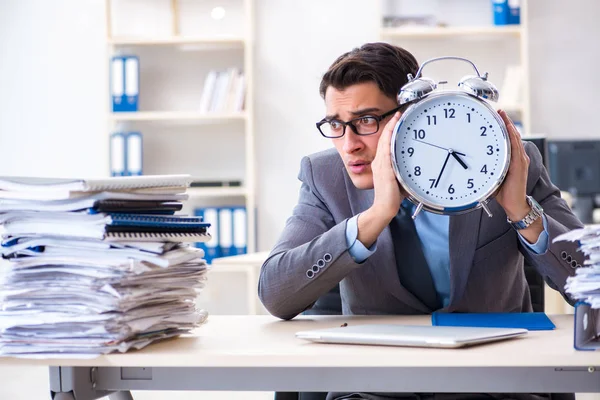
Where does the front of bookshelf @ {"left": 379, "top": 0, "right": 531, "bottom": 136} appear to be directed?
toward the camera

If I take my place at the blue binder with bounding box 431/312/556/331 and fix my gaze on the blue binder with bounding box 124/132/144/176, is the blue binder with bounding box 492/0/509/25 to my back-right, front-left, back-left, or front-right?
front-right

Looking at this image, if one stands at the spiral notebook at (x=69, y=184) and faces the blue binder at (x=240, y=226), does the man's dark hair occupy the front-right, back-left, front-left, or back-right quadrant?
front-right

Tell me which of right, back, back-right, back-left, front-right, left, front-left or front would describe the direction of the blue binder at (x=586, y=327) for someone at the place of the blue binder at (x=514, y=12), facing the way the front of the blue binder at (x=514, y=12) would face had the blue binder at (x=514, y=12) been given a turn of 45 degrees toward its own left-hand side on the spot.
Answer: front-right

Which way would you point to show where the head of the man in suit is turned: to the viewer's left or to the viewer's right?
to the viewer's left

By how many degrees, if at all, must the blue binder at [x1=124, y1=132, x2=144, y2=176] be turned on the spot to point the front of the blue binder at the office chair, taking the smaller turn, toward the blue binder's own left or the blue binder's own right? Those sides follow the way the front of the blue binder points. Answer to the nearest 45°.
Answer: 0° — it already faces it

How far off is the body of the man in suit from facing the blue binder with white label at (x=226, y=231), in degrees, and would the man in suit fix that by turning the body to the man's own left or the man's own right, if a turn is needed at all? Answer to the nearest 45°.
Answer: approximately 180°

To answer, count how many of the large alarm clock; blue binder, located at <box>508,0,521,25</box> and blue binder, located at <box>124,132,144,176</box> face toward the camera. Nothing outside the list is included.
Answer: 3

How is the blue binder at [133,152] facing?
toward the camera

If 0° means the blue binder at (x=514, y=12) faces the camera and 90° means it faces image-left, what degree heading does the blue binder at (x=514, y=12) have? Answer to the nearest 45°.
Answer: approximately 0°

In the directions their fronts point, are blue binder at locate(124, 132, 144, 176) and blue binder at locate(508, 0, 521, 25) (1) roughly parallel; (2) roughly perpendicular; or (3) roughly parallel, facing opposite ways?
roughly parallel

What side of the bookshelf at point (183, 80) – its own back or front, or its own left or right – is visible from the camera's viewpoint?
front

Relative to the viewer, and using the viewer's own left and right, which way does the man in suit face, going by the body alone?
facing the viewer

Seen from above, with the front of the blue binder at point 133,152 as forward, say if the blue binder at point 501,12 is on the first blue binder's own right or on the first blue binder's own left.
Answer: on the first blue binder's own left
